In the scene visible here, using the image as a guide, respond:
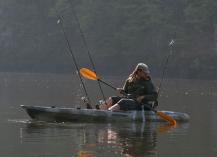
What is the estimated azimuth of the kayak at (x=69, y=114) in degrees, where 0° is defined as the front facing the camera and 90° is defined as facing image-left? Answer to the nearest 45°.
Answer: approximately 90°
